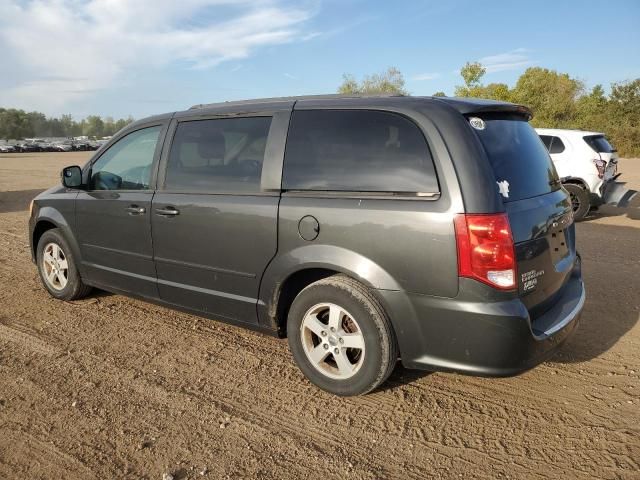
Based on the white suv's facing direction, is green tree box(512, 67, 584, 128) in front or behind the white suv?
in front

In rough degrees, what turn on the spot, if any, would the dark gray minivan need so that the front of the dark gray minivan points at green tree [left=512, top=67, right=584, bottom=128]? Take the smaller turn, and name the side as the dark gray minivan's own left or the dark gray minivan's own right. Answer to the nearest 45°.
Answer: approximately 90° to the dark gray minivan's own right

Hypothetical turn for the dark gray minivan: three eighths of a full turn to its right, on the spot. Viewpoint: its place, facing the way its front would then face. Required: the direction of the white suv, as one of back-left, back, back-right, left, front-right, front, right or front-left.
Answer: front-left

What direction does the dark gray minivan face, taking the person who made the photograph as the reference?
facing away from the viewer and to the left of the viewer
